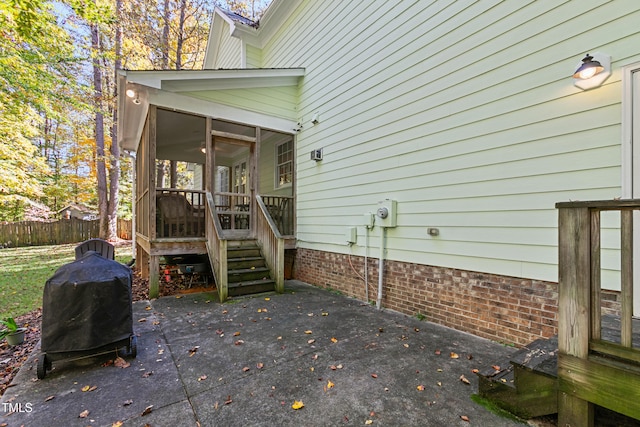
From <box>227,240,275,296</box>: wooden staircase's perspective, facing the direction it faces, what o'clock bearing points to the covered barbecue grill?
The covered barbecue grill is roughly at 1 o'clock from the wooden staircase.

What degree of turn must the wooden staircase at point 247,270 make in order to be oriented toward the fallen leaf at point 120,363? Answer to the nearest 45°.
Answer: approximately 45° to its right

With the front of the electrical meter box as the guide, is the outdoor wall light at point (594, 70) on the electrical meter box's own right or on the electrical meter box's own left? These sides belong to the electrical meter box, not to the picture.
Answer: on the electrical meter box's own left

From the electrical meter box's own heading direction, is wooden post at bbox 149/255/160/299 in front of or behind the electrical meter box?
in front

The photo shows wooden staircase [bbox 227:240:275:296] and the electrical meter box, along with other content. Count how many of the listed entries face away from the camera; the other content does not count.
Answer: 0

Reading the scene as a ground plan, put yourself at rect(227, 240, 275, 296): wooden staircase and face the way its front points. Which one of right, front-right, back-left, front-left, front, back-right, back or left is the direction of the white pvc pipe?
front-left

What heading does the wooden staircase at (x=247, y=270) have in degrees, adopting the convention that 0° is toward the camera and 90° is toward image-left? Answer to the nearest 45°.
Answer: approximately 0°

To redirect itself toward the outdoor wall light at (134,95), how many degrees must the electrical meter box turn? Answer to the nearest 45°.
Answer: approximately 45° to its right

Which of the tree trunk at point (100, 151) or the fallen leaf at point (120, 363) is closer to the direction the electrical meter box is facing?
the fallen leaf

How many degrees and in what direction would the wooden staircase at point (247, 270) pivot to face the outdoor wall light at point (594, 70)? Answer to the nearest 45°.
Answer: approximately 45° to its left

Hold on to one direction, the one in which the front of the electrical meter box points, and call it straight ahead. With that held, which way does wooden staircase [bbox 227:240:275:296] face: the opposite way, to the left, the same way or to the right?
to the left

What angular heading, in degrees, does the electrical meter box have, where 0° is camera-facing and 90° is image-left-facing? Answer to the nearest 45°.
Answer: approximately 45°

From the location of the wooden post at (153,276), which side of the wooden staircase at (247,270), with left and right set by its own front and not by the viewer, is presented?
right

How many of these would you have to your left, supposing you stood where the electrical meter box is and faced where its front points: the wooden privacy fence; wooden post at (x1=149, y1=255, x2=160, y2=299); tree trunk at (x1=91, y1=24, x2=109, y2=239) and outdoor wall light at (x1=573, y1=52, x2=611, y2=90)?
1
